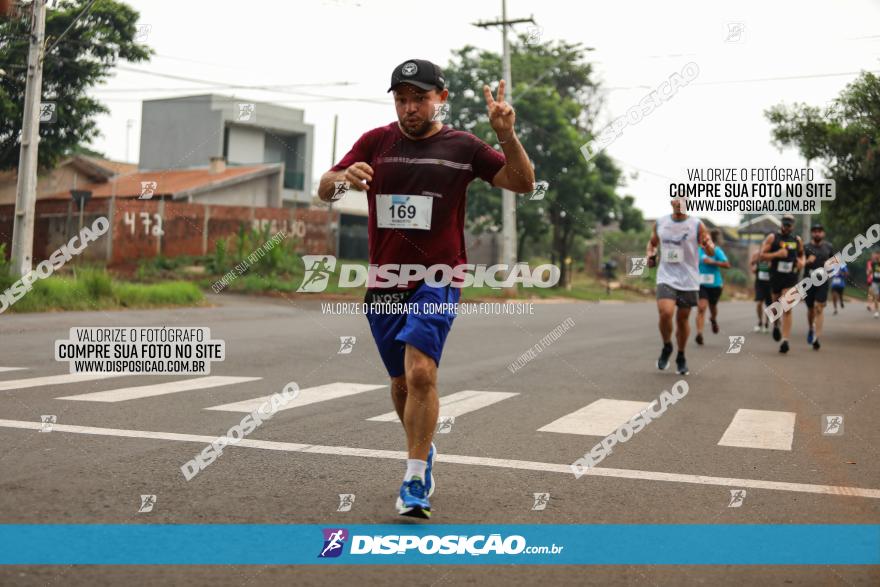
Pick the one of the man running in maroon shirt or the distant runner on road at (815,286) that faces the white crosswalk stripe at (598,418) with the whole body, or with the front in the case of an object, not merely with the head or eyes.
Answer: the distant runner on road

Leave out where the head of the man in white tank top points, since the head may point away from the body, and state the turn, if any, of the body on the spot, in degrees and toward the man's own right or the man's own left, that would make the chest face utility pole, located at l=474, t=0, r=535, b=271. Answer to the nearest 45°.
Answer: approximately 180°

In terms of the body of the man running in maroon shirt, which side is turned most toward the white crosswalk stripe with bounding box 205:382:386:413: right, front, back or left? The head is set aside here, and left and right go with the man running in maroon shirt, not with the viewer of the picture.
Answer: back

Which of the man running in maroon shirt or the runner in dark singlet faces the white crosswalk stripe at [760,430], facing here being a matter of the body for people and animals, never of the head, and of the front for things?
the runner in dark singlet

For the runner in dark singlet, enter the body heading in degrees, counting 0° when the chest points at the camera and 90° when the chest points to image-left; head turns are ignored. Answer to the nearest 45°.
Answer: approximately 0°

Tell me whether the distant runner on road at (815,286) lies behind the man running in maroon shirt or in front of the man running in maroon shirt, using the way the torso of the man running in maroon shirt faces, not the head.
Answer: behind

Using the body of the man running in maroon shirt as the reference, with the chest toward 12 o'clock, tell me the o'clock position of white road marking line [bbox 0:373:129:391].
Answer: The white road marking line is roughly at 5 o'clock from the man running in maroon shirt.

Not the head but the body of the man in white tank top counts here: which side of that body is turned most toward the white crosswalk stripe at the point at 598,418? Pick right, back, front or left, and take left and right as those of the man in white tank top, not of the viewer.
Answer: front

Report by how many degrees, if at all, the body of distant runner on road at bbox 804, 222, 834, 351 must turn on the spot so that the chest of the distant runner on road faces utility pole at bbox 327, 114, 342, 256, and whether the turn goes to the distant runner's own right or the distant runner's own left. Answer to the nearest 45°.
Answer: approximately 135° to the distant runner's own right

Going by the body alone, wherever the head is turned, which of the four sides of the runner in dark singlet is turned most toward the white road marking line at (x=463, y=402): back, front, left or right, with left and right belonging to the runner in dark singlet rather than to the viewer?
front

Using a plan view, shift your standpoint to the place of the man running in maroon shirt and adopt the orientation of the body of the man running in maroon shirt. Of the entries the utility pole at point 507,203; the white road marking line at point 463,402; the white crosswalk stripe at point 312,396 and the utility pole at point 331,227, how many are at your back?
4
